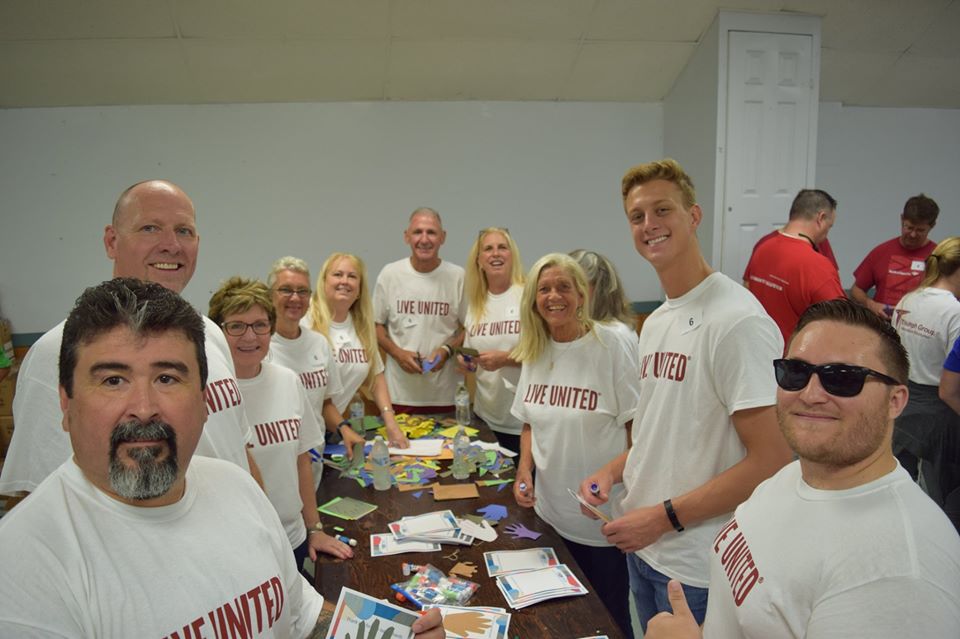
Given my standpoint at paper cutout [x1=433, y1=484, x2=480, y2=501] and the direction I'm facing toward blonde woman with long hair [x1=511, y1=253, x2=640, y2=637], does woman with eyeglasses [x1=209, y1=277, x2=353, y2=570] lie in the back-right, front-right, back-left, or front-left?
back-right

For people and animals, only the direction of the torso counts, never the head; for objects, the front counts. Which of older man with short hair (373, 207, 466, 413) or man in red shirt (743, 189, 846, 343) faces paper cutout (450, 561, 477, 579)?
the older man with short hair

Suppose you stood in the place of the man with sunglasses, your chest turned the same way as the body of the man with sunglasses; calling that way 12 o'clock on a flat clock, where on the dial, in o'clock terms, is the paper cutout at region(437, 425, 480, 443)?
The paper cutout is roughly at 3 o'clock from the man with sunglasses.

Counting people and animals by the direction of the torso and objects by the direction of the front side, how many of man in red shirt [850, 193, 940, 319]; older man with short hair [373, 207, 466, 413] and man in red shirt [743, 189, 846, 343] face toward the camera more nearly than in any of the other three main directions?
2

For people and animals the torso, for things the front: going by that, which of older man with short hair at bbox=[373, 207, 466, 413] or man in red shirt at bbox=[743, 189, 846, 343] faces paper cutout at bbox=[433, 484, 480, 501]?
the older man with short hair

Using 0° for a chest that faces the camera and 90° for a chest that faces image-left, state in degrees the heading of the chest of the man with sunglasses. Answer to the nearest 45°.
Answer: approximately 45°

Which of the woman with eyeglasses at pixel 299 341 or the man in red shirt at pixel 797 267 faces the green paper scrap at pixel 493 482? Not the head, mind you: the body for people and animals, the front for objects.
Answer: the woman with eyeglasses

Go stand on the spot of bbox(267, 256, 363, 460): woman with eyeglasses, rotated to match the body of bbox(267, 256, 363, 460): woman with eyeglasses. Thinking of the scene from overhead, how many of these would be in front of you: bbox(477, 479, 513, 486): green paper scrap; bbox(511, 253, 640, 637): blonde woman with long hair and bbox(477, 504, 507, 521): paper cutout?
3

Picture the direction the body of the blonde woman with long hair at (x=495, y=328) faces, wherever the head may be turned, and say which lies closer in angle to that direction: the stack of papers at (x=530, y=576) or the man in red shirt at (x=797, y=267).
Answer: the stack of papers

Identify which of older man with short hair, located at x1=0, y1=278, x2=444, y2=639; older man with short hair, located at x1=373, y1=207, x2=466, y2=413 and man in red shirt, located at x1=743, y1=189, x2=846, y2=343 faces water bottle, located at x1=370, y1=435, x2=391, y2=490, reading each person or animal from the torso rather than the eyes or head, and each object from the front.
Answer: older man with short hair, located at x1=373, y1=207, x2=466, y2=413

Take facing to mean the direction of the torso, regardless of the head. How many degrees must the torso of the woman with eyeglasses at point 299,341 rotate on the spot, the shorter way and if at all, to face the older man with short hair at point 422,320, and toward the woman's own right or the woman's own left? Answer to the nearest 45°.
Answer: approximately 90° to the woman's own left
